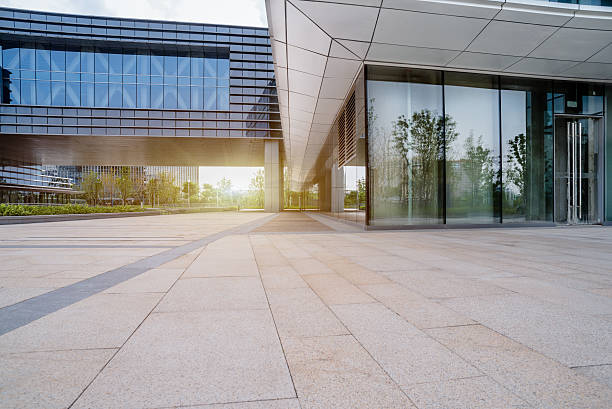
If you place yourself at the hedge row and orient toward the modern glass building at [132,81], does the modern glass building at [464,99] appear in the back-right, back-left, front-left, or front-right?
back-right

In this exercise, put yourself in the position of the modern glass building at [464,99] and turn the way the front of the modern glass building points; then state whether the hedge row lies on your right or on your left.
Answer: on your right

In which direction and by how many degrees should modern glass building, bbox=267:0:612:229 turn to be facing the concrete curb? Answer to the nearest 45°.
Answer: approximately 90° to its right

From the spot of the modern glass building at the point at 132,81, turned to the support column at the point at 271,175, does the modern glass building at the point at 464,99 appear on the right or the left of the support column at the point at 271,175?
right

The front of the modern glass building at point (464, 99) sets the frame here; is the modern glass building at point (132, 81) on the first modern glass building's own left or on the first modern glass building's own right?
on the first modern glass building's own right
